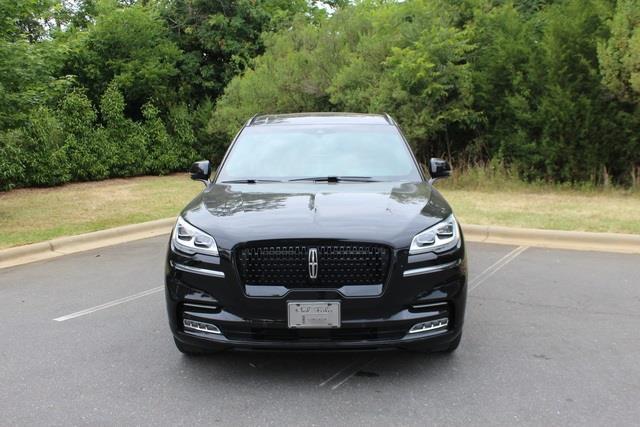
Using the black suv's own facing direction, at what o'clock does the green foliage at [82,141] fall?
The green foliage is roughly at 5 o'clock from the black suv.

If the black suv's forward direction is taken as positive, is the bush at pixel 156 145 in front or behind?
behind

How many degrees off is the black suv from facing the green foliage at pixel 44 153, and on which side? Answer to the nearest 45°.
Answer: approximately 135° to its right

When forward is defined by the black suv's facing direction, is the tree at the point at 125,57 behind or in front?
behind

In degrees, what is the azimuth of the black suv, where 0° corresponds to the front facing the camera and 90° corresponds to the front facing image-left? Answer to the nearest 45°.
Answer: approximately 0°

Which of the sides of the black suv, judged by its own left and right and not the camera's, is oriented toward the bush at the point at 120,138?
back
